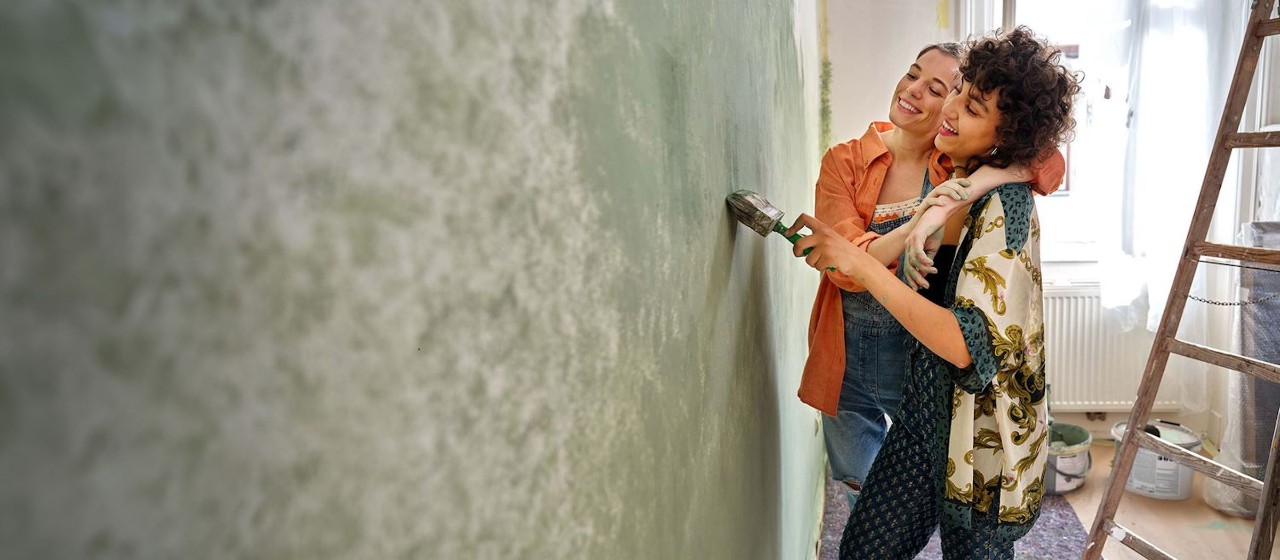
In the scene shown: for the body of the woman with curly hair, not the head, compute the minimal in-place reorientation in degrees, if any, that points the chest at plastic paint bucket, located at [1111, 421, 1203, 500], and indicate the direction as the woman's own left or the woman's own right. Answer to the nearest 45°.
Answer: approximately 90° to the woman's own right

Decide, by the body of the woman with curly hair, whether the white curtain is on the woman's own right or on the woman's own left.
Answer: on the woman's own right

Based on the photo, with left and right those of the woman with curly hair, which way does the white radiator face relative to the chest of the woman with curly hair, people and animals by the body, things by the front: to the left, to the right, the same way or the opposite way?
to the left

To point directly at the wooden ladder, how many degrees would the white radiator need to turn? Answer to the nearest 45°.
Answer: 0° — it already faces it

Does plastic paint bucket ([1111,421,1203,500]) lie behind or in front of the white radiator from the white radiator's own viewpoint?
in front

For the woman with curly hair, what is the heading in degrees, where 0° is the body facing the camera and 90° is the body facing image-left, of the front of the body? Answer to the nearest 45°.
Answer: approximately 90°

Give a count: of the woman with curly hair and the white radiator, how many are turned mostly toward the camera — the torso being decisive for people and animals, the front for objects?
1

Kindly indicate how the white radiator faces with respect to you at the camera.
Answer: facing the viewer

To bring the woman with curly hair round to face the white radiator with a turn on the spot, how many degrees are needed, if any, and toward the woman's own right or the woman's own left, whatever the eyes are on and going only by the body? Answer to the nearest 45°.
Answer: approximately 90° to the woman's own right

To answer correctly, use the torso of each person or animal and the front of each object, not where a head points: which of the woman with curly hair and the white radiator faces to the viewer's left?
the woman with curly hair
